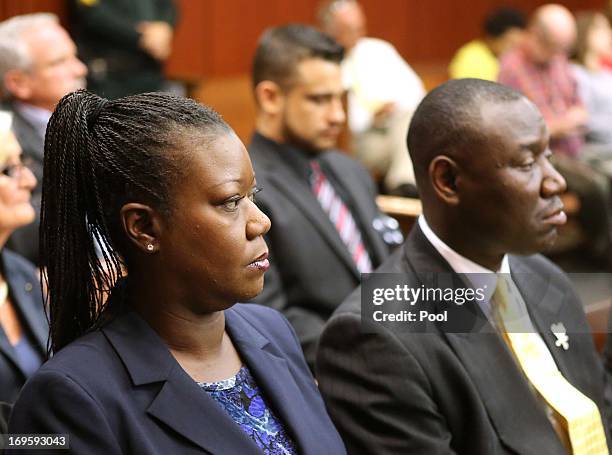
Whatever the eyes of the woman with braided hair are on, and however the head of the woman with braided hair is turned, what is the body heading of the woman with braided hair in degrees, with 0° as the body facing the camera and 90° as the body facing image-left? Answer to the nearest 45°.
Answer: approximately 315°

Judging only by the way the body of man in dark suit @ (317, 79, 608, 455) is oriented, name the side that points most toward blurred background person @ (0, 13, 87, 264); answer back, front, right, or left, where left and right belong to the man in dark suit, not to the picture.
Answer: back

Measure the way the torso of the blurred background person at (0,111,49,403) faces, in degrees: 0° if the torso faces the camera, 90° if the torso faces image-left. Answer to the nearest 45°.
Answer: approximately 315°

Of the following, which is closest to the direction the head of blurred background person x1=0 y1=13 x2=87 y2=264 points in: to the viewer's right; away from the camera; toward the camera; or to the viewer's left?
to the viewer's right

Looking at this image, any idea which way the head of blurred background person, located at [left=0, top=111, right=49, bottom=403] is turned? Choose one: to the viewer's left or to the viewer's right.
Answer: to the viewer's right

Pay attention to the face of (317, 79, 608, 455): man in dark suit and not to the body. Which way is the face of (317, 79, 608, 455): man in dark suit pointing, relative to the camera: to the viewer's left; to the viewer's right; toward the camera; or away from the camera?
to the viewer's right

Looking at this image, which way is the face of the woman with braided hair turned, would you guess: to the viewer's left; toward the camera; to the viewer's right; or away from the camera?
to the viewer's right

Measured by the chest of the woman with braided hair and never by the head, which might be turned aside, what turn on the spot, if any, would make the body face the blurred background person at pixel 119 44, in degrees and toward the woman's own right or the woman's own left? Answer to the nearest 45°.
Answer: approximately 135° to the woman's own left
